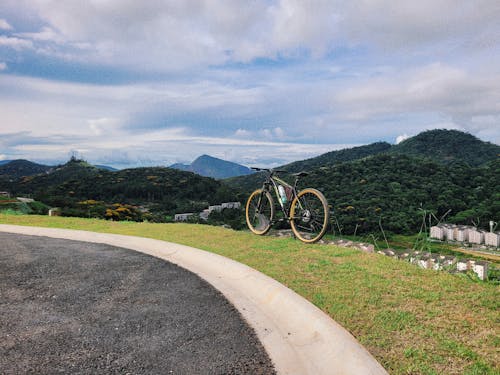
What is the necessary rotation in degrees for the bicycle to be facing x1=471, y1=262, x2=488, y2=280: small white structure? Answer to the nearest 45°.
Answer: approximately 180°

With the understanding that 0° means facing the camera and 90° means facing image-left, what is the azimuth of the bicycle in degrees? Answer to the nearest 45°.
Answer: approximately 135°

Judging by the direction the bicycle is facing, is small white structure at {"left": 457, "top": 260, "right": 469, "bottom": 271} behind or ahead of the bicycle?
behind
